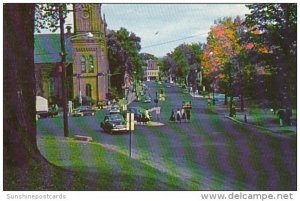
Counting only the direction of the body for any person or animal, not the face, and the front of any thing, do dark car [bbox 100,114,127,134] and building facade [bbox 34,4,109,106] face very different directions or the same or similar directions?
same or similar directions

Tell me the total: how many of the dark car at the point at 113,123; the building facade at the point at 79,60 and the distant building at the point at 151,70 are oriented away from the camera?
0

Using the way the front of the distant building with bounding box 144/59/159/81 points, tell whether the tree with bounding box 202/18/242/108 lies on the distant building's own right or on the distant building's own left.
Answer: on the distant building's own left

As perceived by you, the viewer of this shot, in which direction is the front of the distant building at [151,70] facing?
facing the viewer

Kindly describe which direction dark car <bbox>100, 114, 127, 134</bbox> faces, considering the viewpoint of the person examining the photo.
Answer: facing the viewer and to the right of the viewer

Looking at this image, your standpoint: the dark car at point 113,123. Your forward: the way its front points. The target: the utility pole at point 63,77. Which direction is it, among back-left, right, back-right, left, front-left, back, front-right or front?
back-right
